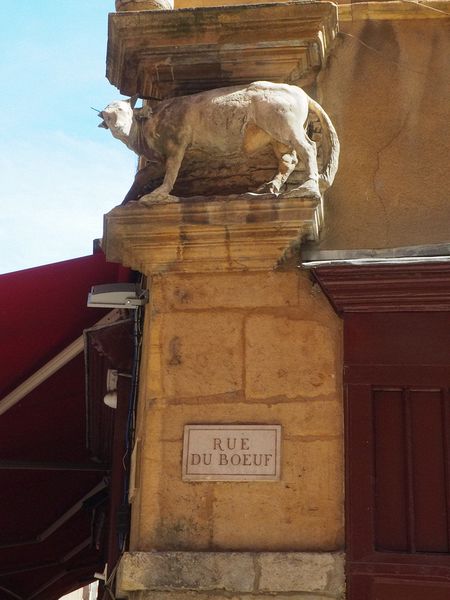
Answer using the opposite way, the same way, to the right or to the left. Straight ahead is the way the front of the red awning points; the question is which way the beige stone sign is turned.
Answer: to the left

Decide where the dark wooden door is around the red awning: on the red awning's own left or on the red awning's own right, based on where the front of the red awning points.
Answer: on the red awning's own left

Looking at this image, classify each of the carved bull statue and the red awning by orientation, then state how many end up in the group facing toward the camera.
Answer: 0

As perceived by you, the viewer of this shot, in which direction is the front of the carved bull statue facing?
facing to the left of the viewer

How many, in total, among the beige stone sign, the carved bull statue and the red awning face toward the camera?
1

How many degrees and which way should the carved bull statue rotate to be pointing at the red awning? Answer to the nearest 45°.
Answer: approximately 45° to its right

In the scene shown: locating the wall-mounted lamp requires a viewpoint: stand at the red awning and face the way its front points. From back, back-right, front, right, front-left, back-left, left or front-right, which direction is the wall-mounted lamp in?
left

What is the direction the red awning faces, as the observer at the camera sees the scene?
facing to the left of the viewer

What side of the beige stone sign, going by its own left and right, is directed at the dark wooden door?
left

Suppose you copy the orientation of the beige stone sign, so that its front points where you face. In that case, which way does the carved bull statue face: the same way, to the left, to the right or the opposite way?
to the right

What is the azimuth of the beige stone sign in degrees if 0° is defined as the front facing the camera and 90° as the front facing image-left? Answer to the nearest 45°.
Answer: approximately 0°
